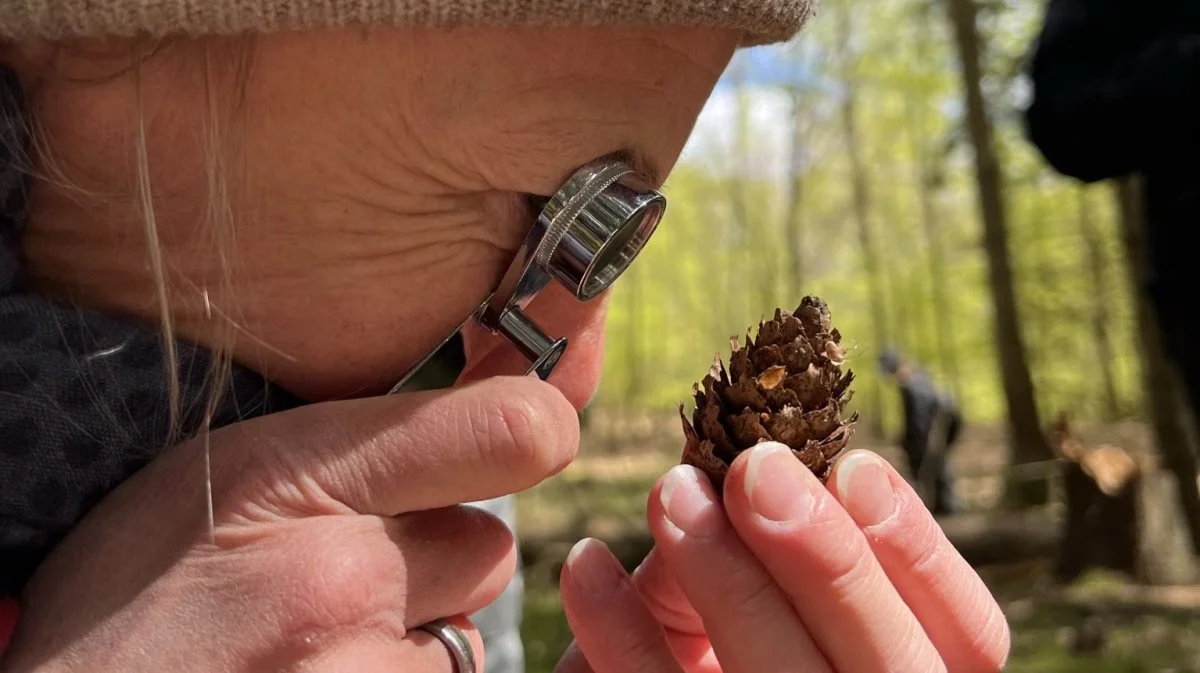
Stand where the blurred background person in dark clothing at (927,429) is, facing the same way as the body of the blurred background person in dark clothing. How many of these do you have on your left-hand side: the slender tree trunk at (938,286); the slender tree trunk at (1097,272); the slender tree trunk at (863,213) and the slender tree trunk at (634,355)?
0

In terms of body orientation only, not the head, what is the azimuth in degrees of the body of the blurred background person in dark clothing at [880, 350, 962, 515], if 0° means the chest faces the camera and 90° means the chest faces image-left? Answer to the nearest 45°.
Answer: approximately 90°

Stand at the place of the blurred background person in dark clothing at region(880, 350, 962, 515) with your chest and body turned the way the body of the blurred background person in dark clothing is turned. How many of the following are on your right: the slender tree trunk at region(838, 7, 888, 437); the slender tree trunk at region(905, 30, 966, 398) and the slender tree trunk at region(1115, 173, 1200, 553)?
2

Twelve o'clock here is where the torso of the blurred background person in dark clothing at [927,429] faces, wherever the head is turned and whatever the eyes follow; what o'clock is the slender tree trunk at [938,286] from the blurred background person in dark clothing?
The slender tree trunk is roughly at 3 o'clock from the blurred background person in dark clothing.

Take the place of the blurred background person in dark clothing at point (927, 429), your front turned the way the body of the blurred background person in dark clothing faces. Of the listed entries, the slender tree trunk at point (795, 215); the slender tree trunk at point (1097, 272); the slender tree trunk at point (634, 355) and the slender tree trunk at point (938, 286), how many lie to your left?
0

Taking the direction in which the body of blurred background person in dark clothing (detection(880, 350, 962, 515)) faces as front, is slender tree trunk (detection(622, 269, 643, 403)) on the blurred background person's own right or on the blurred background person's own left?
on the blurred background person's own right

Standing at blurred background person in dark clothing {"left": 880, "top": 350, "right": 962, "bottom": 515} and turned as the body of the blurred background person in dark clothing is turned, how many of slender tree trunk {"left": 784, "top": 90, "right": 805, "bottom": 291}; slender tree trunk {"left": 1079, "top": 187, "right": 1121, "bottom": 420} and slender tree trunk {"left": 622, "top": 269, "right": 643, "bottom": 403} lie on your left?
0

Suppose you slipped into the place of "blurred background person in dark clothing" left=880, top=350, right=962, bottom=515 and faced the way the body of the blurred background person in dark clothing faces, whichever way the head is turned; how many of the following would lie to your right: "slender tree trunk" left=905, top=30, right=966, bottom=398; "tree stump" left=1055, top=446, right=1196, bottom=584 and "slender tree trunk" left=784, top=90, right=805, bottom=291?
2

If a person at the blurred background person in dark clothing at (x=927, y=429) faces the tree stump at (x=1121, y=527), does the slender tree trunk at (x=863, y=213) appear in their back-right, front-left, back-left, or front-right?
back-left

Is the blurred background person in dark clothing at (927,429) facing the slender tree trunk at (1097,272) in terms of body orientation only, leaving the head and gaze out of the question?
no

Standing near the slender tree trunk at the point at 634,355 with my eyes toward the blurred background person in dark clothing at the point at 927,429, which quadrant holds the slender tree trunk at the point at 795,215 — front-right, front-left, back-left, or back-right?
front-left

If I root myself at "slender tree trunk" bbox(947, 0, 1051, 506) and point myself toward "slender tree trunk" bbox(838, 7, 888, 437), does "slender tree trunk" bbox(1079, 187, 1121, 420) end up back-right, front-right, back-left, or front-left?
front-right

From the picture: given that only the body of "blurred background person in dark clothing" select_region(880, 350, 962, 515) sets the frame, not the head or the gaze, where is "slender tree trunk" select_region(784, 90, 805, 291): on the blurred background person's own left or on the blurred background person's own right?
on the blurred background person's own right

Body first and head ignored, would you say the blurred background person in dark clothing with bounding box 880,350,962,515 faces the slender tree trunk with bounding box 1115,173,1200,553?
no
